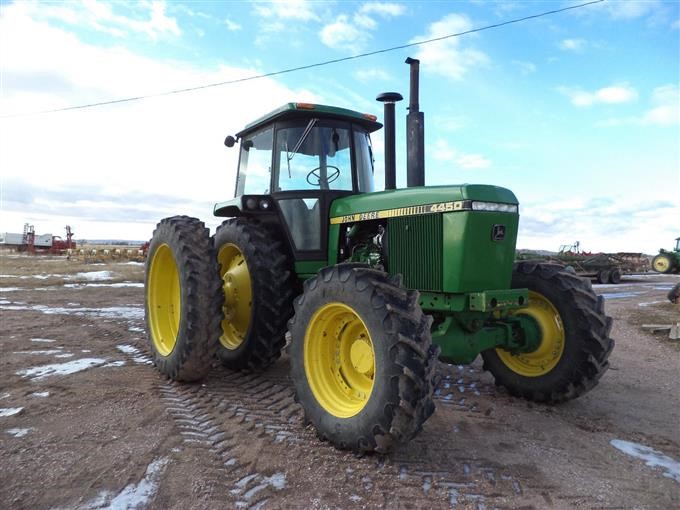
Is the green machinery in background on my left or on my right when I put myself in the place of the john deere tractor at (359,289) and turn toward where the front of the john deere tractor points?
on my left

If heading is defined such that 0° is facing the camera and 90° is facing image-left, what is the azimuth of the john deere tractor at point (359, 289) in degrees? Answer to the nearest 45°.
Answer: approximately 315°
